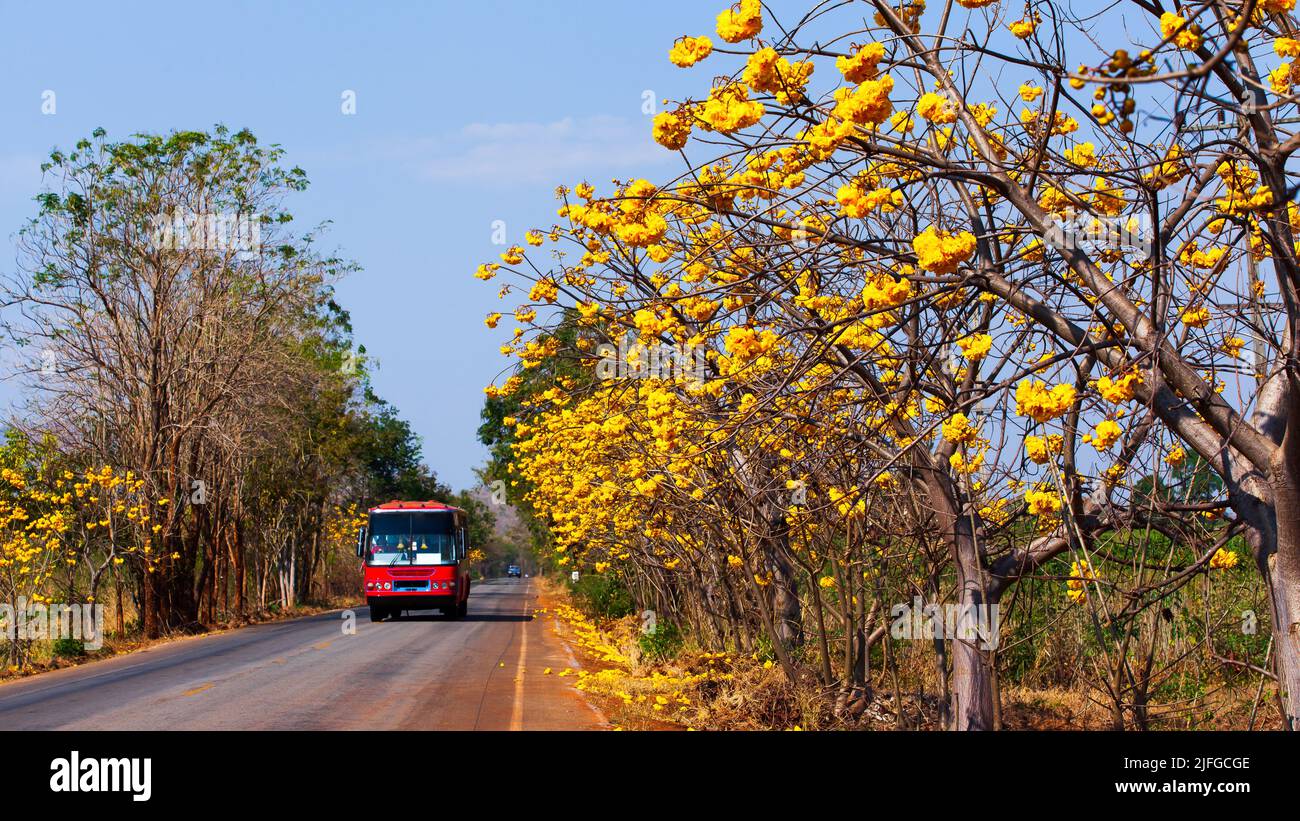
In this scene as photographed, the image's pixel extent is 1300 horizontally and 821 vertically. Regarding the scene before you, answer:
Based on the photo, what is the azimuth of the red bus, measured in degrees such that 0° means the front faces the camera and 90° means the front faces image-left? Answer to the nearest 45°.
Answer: approximately 0°
